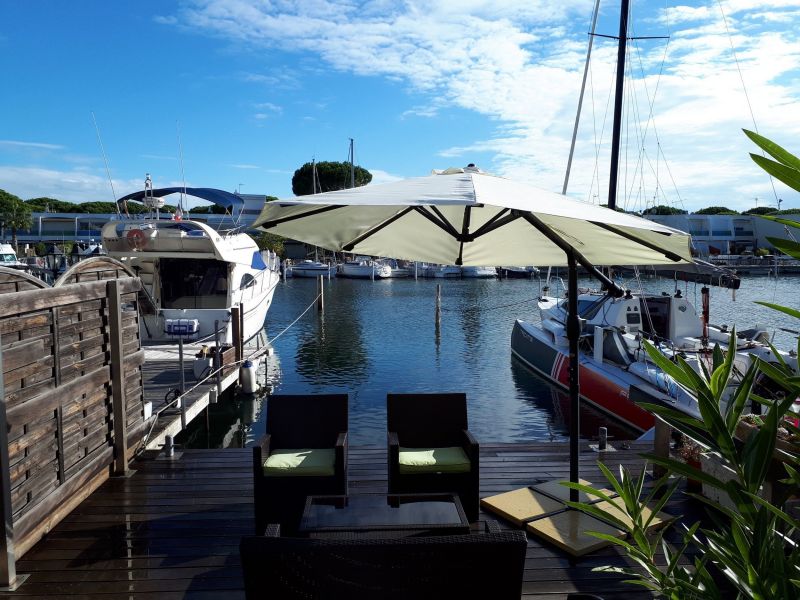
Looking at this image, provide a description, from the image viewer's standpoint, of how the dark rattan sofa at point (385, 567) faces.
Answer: facing away from the viewer

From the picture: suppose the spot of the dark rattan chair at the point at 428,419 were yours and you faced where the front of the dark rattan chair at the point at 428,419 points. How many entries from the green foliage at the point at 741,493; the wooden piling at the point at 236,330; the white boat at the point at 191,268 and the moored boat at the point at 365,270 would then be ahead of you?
1

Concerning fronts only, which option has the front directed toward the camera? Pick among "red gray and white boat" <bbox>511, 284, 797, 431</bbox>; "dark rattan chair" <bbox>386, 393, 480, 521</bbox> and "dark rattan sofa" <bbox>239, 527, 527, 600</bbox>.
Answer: "dark rattan chair" <bbox>386, 393, 480, 521</bbox>

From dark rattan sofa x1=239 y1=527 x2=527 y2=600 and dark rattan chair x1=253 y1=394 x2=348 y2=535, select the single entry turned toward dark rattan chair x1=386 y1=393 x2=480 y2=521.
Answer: dark rattan sofa x1=239 y1=527 x2=527 y2=600

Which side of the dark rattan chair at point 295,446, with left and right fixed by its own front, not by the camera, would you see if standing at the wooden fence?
right

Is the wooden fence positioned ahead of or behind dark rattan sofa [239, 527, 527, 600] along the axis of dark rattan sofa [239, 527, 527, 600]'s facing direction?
ahead

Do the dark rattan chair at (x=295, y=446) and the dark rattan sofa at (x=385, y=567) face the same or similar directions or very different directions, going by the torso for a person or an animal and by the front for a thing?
very different directions

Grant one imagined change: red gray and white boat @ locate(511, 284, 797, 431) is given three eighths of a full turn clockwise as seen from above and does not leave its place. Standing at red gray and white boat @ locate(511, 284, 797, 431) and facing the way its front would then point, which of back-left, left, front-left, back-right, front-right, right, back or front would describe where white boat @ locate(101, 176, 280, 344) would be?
back

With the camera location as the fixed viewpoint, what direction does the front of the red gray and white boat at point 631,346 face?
facing away from the viewer and to the left of the viewer

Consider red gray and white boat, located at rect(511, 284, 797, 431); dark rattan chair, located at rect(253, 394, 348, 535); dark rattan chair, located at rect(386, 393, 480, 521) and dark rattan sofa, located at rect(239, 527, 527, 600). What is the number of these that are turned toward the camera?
2

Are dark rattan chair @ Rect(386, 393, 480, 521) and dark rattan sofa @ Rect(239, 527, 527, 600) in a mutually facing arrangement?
yes

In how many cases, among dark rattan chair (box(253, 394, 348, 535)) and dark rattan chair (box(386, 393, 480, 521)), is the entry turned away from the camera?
0

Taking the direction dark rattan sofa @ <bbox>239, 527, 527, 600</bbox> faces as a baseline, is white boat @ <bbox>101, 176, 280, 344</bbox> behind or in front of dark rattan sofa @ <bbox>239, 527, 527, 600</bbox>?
in front

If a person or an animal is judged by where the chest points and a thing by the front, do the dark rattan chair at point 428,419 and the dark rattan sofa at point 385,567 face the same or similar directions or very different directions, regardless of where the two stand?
very different directions

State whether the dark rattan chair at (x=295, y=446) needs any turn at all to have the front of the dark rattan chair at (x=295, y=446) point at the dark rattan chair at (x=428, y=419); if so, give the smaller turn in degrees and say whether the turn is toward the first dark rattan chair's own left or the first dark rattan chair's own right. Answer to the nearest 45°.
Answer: approximately 90° to the first dark rattan chair's own left

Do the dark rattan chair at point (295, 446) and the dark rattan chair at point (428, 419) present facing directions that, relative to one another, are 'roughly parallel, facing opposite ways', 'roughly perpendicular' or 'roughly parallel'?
roughly parallel

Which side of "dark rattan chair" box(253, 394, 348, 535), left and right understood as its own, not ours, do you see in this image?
front
